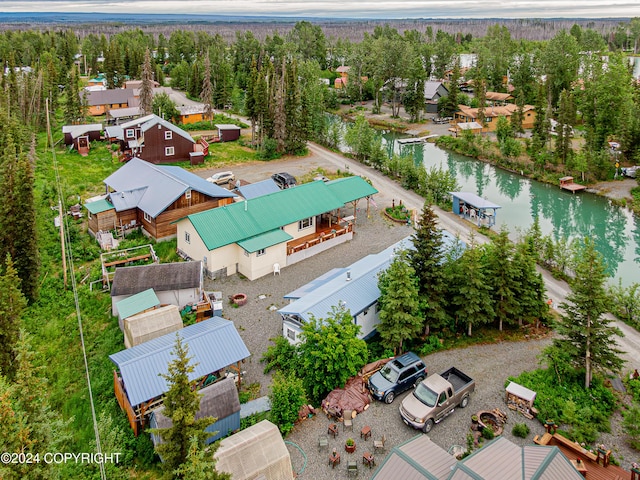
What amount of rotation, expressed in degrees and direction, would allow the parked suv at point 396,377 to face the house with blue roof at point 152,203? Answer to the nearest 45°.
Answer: approximately 90° to its right

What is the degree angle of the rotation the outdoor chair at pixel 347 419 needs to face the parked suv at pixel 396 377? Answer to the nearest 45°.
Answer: approximately 135° to its left

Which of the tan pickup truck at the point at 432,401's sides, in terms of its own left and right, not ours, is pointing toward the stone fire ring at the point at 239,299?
right

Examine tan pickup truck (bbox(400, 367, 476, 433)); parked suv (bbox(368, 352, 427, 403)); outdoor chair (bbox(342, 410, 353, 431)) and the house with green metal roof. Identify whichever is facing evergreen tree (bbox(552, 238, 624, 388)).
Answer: the house with green metal roof

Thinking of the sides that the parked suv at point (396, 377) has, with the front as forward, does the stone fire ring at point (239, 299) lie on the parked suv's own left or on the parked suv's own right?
on the parked suv's own right
